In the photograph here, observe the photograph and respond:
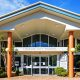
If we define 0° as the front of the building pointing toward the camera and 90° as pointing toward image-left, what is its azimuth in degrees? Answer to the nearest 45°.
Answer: approximately 0°
